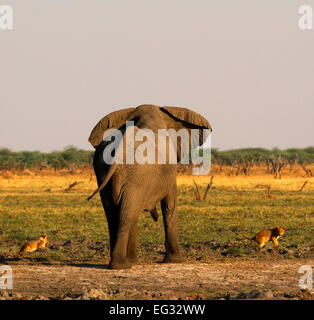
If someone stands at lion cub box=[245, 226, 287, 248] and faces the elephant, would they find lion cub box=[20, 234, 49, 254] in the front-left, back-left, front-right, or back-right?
front-right

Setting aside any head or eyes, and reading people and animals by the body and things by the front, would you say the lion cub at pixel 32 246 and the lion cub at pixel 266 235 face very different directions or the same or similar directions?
same or similar directions

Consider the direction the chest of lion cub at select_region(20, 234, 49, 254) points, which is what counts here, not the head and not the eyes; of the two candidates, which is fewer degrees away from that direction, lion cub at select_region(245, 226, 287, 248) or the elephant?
the lion cub

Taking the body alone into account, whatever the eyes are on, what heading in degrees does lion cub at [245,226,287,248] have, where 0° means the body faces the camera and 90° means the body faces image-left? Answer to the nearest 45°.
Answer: approximately 270°

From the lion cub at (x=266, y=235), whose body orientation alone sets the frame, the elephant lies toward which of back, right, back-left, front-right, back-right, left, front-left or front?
back-right

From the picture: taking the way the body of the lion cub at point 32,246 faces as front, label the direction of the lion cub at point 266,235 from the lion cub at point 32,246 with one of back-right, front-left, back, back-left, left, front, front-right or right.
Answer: front

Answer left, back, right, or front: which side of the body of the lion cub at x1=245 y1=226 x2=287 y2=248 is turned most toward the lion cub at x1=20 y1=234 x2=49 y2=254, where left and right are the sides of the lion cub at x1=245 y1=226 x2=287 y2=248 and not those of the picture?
back

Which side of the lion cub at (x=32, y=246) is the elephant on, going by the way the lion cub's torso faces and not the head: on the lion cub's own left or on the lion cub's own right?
on the lion cub's own right

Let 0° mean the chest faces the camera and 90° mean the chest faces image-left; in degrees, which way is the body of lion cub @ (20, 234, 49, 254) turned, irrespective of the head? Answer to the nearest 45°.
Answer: approximately 270°
